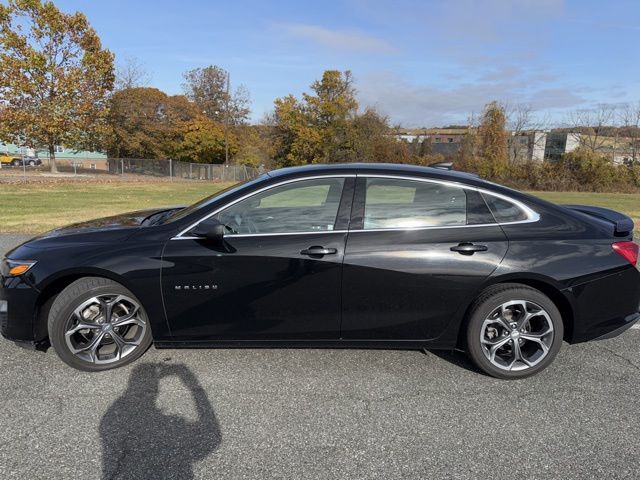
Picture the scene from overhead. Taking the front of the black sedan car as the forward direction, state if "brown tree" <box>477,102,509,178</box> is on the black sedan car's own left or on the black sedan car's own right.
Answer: on the black sedan car's own right

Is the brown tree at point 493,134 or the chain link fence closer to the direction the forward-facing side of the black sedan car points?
the chain link fence

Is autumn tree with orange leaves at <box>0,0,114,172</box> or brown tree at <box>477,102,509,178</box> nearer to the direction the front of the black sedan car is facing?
the autumn tree with orange leaves

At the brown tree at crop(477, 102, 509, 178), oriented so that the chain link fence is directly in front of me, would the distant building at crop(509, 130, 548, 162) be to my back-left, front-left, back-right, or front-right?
back-right

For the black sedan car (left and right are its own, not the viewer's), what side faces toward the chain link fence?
right

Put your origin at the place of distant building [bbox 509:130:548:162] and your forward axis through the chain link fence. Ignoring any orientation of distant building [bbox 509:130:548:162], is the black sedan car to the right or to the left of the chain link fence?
left

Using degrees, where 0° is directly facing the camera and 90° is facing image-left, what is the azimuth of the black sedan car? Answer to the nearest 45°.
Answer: approximately 90°
